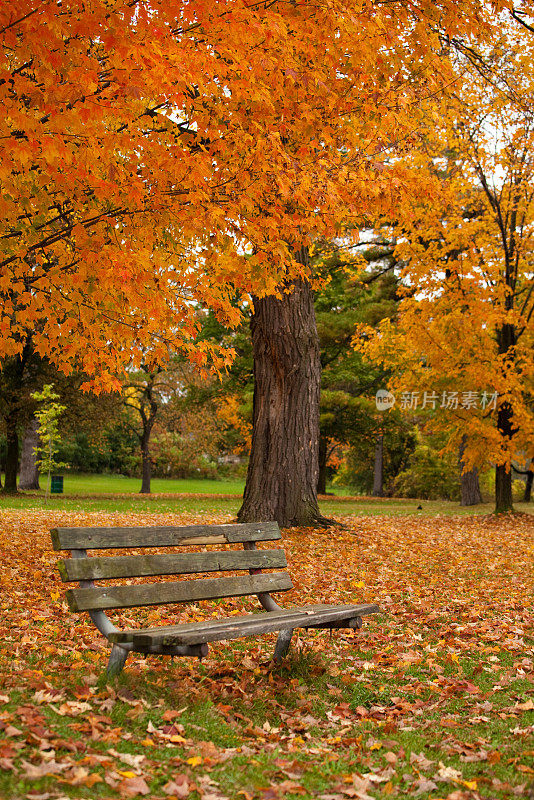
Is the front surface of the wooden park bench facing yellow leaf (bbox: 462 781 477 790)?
yes

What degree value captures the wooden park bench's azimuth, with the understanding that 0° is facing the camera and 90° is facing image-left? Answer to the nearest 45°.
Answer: approximately 315°

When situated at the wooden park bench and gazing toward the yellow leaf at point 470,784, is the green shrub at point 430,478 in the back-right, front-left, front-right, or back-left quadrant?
back-left

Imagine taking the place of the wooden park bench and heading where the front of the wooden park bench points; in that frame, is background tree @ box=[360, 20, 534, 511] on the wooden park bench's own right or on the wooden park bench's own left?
on the wooden park bench's own left

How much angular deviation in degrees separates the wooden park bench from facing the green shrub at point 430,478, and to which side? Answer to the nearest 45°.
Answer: approximately 135° to its left
